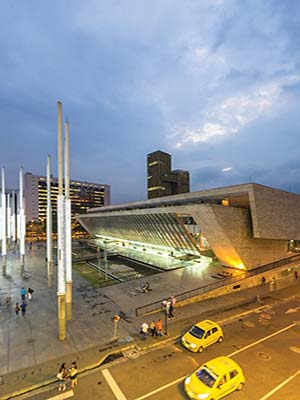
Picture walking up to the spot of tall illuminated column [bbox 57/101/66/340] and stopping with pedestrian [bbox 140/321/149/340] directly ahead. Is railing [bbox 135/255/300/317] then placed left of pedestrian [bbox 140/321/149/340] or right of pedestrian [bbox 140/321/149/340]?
left
